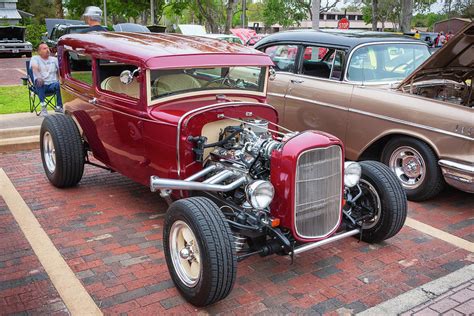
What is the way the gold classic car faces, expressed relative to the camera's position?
facing the viewer and to the right of the viewer

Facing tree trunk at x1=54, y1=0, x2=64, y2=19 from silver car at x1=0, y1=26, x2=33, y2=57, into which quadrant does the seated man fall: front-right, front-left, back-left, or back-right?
back-right

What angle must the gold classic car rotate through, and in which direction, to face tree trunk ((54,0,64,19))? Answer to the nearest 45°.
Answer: approximately 180°

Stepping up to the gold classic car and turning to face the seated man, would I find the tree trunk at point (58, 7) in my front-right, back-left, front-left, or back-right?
front-right

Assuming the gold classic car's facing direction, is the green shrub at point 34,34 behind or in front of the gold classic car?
behind

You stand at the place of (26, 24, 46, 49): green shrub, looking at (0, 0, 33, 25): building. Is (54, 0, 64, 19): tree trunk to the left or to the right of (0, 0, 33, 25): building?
right

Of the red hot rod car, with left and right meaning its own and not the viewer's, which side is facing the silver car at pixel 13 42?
back

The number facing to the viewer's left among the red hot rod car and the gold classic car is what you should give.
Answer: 0

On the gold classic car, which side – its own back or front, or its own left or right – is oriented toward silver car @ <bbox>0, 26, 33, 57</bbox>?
back

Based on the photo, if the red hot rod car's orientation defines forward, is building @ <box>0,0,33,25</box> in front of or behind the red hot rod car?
behind

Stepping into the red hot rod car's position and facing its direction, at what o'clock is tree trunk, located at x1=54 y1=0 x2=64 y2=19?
The tree trunk is roughly at 7 o'clock from the red hot rod car.

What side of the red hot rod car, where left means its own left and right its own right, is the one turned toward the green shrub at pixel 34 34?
back

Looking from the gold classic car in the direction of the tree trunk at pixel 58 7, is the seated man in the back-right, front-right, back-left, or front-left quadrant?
front-left

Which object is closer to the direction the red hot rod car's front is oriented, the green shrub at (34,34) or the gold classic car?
the gold classic car
